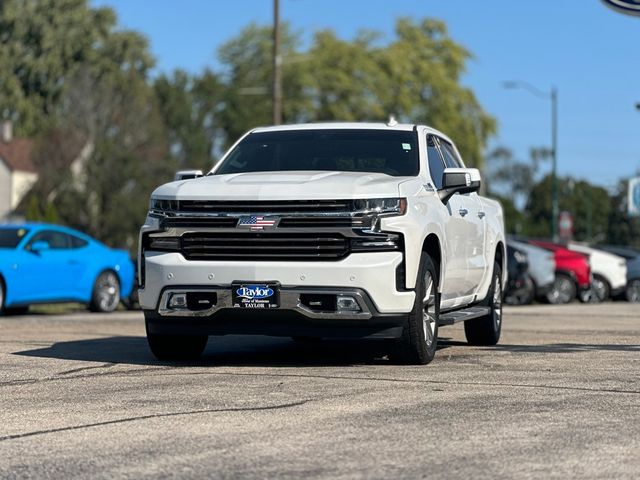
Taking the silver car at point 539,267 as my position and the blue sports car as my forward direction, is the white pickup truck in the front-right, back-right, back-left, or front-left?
front-left

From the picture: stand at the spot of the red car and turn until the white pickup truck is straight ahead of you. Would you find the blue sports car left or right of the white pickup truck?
right

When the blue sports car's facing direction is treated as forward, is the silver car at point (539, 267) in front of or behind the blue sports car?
behind

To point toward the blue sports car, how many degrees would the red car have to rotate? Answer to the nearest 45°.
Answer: approximately 90° to its right

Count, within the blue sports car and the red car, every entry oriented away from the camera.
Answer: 0

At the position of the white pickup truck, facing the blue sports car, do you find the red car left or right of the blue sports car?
right

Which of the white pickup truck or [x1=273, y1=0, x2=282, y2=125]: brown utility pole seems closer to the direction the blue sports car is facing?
the white pickup truck

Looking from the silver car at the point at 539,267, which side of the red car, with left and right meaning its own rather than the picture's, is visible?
right

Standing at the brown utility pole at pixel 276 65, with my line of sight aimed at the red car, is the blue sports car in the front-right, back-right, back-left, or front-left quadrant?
front-right

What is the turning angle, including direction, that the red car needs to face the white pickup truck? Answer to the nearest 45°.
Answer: approximately 45° to its right

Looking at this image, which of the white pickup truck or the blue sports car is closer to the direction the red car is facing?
the white pickup truck

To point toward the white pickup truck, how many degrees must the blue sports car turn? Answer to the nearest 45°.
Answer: approximately 45° to its left
